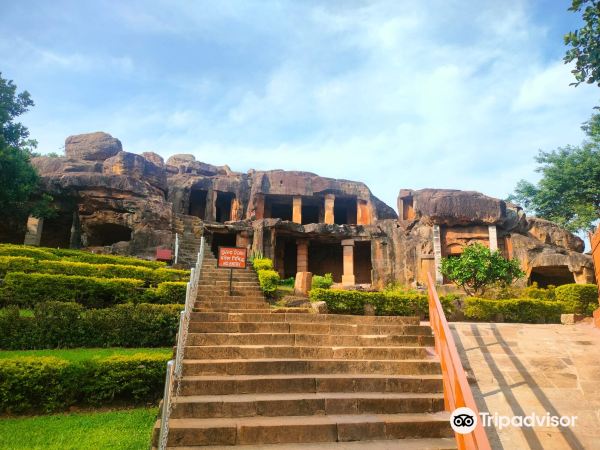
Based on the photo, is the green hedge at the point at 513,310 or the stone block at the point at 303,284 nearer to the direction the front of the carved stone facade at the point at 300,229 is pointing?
the stone block

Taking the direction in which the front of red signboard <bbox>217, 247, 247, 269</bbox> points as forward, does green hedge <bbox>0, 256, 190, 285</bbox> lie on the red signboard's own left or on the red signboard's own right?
on the red signboard's own right

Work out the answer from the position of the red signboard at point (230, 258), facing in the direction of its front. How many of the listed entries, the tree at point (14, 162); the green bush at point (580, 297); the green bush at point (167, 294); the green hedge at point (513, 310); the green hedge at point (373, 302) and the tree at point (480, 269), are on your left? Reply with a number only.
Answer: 4

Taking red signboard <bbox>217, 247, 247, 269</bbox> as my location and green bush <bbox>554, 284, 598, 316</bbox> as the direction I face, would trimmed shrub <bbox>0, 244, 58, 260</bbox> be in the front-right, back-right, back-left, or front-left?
back-left

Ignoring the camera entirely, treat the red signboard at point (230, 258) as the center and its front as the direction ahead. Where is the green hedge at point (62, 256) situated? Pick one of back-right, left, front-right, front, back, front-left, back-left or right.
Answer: back-right

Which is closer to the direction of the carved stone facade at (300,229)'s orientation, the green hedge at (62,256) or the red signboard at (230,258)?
the red signboard

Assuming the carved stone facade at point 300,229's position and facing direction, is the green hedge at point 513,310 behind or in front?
in front

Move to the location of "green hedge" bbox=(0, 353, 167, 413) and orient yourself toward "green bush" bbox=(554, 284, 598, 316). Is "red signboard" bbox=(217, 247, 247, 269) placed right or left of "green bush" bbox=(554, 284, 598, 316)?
left

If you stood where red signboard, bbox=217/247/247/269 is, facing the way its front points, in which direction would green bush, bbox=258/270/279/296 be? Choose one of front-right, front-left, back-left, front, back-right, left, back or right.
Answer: back-left

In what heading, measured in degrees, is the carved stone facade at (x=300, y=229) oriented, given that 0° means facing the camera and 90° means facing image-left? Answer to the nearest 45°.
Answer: approximately 0°

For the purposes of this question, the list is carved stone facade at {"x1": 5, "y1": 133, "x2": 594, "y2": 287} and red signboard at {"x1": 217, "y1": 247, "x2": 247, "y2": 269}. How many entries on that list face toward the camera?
2

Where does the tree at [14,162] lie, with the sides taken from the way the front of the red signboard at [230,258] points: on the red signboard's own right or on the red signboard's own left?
on the red signboard's own right

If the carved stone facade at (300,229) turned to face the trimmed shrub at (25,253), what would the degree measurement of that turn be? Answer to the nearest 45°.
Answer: approximately 45° to its right

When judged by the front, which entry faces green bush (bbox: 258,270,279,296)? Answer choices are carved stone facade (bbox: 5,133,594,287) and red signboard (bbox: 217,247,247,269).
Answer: the carved stone facade
